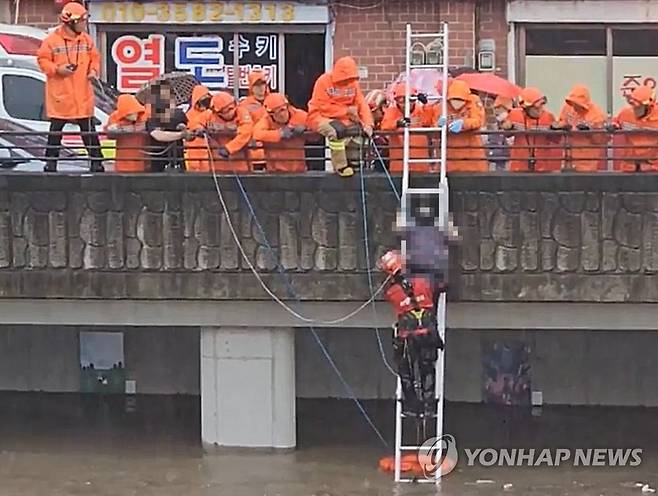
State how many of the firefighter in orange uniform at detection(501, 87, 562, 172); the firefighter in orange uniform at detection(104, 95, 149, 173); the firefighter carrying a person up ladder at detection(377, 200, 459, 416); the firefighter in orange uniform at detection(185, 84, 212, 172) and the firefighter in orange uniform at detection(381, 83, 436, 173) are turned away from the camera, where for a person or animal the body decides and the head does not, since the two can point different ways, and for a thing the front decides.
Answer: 1

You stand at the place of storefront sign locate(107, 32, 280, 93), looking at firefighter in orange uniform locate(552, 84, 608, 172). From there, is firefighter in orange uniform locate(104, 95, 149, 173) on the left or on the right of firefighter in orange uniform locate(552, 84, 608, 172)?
right

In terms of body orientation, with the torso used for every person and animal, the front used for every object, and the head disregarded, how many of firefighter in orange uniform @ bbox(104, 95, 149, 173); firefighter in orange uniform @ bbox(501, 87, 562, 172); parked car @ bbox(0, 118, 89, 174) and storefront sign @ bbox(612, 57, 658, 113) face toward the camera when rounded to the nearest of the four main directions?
3

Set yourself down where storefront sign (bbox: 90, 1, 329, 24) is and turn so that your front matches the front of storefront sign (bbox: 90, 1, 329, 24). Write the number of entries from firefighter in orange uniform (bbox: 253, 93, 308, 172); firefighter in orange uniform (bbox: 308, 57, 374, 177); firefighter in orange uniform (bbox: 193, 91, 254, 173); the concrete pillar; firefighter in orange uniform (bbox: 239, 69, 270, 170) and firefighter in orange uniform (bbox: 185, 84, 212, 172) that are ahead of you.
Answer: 6

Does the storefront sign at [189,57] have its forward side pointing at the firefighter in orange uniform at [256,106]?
yes

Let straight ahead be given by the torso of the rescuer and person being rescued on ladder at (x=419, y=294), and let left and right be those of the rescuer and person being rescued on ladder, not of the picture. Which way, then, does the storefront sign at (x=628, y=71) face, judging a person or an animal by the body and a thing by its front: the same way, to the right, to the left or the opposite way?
the opposite way

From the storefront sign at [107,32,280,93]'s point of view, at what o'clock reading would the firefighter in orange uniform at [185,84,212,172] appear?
The firefighter in orange uniform is roughly at 12 o'clock from the storefront sign.

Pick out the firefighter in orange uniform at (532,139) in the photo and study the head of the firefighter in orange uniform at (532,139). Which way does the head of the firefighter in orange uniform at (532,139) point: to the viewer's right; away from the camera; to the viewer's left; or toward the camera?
toward the camera

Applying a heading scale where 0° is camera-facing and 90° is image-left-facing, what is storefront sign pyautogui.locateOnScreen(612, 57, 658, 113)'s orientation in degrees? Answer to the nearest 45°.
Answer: approximately 0°

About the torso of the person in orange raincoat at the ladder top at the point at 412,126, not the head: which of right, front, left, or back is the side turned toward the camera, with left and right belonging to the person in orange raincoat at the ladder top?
front

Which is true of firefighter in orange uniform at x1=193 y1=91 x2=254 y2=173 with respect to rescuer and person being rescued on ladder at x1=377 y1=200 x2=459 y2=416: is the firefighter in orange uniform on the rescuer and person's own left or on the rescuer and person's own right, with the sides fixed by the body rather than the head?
on the rescuer and person's own left

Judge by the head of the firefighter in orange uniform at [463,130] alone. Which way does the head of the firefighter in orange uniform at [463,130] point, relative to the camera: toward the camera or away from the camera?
toward the camera

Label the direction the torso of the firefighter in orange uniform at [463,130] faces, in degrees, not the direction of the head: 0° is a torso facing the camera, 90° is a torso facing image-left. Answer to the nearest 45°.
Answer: approximately 45°
